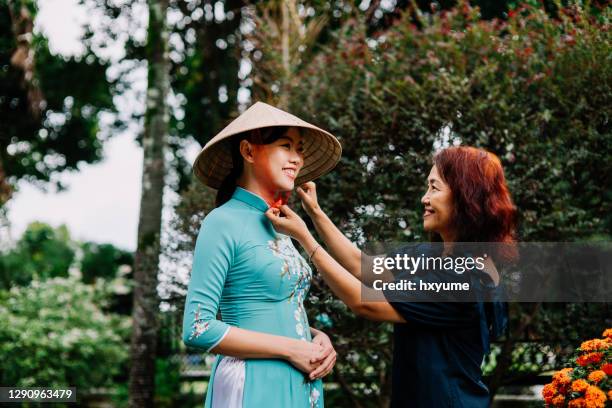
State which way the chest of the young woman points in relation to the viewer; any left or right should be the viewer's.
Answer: facing the viewer and to the right of the viewer

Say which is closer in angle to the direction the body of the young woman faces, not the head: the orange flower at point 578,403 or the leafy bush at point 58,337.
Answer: the orange flower

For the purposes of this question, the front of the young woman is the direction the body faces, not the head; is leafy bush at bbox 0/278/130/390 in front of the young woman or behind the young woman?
behind
